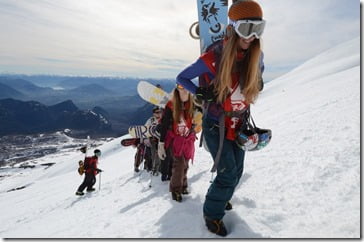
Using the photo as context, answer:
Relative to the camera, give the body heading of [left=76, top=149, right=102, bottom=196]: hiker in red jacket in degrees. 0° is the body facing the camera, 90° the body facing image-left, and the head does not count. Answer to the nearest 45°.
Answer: approximately 270°

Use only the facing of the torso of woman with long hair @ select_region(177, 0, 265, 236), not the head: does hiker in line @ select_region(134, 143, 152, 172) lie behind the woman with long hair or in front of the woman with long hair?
behind

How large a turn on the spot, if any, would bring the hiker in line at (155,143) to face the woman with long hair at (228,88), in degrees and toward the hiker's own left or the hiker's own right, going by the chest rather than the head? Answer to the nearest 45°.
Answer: approximately 45° to the hiker's own right

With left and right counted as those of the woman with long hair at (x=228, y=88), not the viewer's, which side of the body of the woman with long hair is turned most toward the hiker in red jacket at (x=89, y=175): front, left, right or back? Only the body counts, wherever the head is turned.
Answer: back

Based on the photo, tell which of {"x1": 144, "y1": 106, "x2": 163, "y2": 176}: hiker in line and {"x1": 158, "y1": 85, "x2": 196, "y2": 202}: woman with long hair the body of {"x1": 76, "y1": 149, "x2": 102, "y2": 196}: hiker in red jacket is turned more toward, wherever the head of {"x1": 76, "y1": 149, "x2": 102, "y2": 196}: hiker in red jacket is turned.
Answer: the hiker in line

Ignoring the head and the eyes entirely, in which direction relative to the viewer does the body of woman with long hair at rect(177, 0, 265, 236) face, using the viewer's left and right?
facing the viewer and to the right of the viewer

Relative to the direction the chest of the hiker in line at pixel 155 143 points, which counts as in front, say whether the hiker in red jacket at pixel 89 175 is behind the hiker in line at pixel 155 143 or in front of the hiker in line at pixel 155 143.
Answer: behind

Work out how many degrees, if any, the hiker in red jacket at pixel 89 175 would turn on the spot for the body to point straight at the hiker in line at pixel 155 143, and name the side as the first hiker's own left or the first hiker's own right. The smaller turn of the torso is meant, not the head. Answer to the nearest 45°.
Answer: approximately 45° to the first hiker's own right
